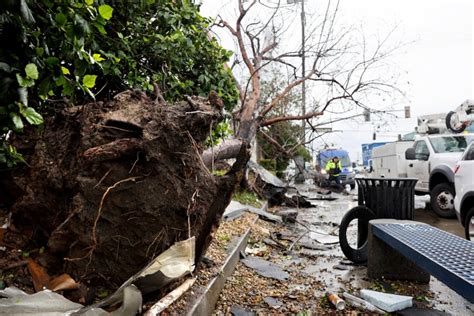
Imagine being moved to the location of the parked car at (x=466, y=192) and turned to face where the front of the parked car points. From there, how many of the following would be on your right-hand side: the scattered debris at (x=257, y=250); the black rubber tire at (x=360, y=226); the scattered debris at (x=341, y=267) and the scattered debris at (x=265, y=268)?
4

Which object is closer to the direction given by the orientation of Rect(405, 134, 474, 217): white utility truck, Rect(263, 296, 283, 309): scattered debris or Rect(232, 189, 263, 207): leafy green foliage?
the scattered debris

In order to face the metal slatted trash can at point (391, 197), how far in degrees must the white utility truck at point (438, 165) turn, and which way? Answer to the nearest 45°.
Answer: approximately 45° to its right

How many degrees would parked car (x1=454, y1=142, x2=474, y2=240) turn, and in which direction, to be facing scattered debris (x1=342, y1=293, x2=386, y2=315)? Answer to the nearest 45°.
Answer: approximately 45° to its right

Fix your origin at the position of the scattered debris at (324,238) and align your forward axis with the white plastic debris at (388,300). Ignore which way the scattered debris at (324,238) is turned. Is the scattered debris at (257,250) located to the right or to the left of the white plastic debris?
right

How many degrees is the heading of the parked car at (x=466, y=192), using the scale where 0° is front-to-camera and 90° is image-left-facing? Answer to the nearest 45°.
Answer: approximately 315°

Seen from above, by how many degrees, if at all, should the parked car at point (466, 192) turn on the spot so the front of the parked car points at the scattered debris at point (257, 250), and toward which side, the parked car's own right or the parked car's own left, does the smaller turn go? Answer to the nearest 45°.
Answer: approximately 90° to the parked car's own right

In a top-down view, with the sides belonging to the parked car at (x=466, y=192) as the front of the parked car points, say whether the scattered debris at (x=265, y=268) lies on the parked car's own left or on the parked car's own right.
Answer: on the parked car's own right
